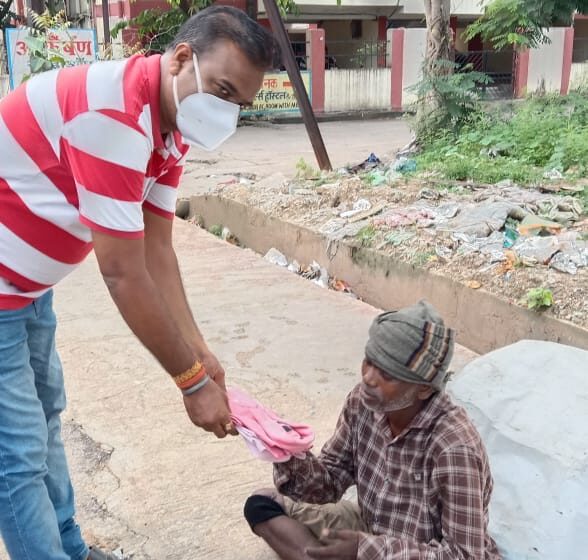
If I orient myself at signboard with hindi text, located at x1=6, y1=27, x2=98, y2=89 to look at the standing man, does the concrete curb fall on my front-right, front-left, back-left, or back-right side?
front-left

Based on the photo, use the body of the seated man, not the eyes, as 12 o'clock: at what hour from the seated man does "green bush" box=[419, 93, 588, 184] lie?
The green bush is roughly at 5 o'clock from the seated man.

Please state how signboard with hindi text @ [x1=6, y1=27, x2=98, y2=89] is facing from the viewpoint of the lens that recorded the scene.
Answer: facing the viewer

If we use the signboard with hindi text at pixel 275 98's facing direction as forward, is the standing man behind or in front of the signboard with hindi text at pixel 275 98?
in front

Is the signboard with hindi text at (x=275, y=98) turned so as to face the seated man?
yes

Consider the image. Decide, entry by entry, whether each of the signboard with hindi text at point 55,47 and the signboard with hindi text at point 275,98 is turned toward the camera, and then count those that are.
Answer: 2

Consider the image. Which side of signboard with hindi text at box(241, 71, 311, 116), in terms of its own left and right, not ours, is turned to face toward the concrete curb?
front

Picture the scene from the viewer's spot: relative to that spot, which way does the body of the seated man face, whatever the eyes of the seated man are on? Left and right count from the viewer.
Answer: facing the viewer and to the left of the viewer

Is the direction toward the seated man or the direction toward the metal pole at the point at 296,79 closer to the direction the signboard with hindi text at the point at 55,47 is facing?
the seated man

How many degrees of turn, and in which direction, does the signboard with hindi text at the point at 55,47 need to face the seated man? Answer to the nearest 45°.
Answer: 0° — it already faces them

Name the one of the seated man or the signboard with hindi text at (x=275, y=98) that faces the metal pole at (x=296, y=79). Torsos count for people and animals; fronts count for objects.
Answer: the signboard with hindi text

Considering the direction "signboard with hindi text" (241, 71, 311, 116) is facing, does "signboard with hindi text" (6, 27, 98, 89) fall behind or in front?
in front

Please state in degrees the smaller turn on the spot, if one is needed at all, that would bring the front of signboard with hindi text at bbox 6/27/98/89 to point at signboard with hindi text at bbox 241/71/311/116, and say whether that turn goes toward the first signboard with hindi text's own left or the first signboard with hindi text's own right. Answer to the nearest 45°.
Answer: approximately 135° to the first signboard with hindi text's own left

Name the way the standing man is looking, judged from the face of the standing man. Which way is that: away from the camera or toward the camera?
toward the camera

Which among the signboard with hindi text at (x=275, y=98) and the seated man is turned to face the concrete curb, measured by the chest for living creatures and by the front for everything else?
the signboard with hindi text

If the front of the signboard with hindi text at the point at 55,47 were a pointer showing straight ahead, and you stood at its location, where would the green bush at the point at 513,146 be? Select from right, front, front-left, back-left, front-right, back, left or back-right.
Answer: front-left
